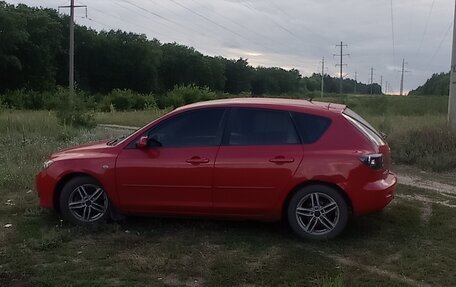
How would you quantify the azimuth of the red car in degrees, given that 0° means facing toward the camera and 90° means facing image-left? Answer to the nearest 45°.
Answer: approximately 90°

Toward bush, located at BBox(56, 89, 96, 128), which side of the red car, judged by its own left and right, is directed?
right

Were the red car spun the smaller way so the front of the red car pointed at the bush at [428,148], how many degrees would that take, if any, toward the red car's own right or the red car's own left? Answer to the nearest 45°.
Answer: approximately 135° to the red car's own right
